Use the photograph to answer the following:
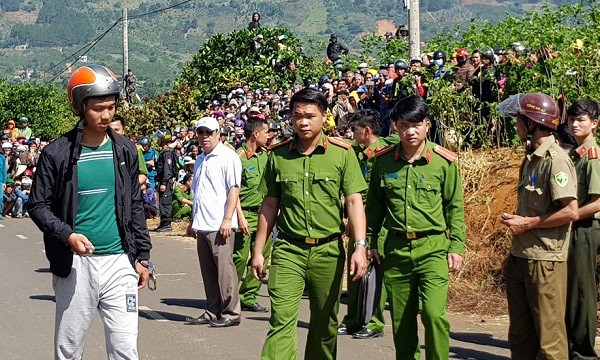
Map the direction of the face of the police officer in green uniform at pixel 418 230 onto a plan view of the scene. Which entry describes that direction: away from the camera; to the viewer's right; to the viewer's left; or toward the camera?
toward the camera

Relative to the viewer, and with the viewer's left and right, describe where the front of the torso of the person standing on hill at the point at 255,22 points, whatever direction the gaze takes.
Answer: facing the viewer

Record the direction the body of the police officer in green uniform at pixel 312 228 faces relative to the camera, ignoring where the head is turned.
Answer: toward the camera

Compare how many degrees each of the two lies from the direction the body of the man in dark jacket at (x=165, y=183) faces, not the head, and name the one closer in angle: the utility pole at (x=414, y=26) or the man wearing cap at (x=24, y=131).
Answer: the man wearing cap

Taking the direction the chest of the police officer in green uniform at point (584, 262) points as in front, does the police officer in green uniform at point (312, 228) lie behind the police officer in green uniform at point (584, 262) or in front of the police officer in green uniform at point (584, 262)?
in front

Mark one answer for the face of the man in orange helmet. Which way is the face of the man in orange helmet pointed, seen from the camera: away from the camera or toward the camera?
toward the camera

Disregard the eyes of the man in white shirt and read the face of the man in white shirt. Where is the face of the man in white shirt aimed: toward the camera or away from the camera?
toward the camera

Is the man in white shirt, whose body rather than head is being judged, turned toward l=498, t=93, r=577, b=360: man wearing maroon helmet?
no

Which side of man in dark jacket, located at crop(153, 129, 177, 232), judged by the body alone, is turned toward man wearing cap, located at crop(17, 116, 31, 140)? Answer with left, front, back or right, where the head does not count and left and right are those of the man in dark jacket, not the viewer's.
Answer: right

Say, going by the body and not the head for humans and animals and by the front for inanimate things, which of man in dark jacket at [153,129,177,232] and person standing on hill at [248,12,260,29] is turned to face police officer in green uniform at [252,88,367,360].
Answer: the person standing on hill

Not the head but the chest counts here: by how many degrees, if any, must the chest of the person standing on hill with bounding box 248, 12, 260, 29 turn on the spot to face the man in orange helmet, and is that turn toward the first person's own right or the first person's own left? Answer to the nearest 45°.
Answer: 0° — they already face them

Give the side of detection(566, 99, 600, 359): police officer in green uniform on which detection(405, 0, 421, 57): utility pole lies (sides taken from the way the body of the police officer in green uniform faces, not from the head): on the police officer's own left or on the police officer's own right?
on the police officer's own right
